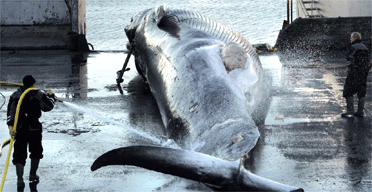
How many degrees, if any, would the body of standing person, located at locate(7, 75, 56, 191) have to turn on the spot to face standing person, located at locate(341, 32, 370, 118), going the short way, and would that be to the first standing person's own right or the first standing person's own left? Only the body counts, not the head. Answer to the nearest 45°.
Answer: approximately 45° to the first standing person's own right

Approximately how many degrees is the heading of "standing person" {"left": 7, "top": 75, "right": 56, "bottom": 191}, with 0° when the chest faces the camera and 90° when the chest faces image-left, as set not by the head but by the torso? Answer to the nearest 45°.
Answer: approximately 225°

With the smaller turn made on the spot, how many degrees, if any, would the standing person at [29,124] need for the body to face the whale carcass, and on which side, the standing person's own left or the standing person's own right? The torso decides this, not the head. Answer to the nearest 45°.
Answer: approximately 45° to the standing person's own right
